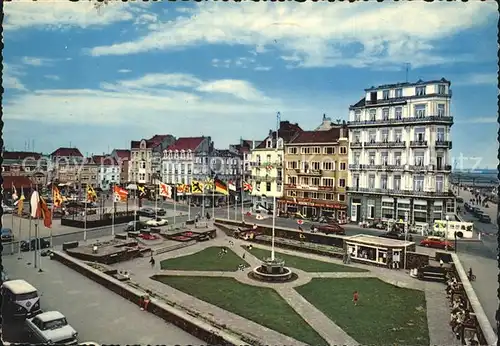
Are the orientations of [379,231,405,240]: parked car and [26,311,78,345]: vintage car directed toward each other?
no

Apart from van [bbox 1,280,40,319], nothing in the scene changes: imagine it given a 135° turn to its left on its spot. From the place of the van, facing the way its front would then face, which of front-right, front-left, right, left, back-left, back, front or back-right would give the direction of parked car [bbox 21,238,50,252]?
front

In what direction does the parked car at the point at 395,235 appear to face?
to the viewer's left

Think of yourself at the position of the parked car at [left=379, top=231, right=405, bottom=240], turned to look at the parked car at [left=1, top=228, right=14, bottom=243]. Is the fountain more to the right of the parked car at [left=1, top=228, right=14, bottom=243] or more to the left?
left

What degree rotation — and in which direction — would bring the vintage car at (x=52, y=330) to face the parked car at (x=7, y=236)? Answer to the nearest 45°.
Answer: approximately 135° to its left

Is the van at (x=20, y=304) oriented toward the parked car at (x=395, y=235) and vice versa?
no

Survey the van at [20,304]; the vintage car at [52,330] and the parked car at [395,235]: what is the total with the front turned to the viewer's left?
1

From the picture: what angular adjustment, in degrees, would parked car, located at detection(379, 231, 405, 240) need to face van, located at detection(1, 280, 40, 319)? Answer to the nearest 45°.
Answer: approximately 45° to its left

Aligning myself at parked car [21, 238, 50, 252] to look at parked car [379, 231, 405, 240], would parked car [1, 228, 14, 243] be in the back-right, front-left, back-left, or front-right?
back-left

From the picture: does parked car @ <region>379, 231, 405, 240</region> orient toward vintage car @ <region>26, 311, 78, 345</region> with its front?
no

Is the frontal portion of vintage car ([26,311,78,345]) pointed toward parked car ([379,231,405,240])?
no

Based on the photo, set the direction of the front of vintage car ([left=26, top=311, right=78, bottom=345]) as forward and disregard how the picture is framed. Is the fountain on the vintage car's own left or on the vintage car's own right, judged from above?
on the vintage car's own left

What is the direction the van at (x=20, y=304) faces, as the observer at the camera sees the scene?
facing the viewer and to the right of the viewer
